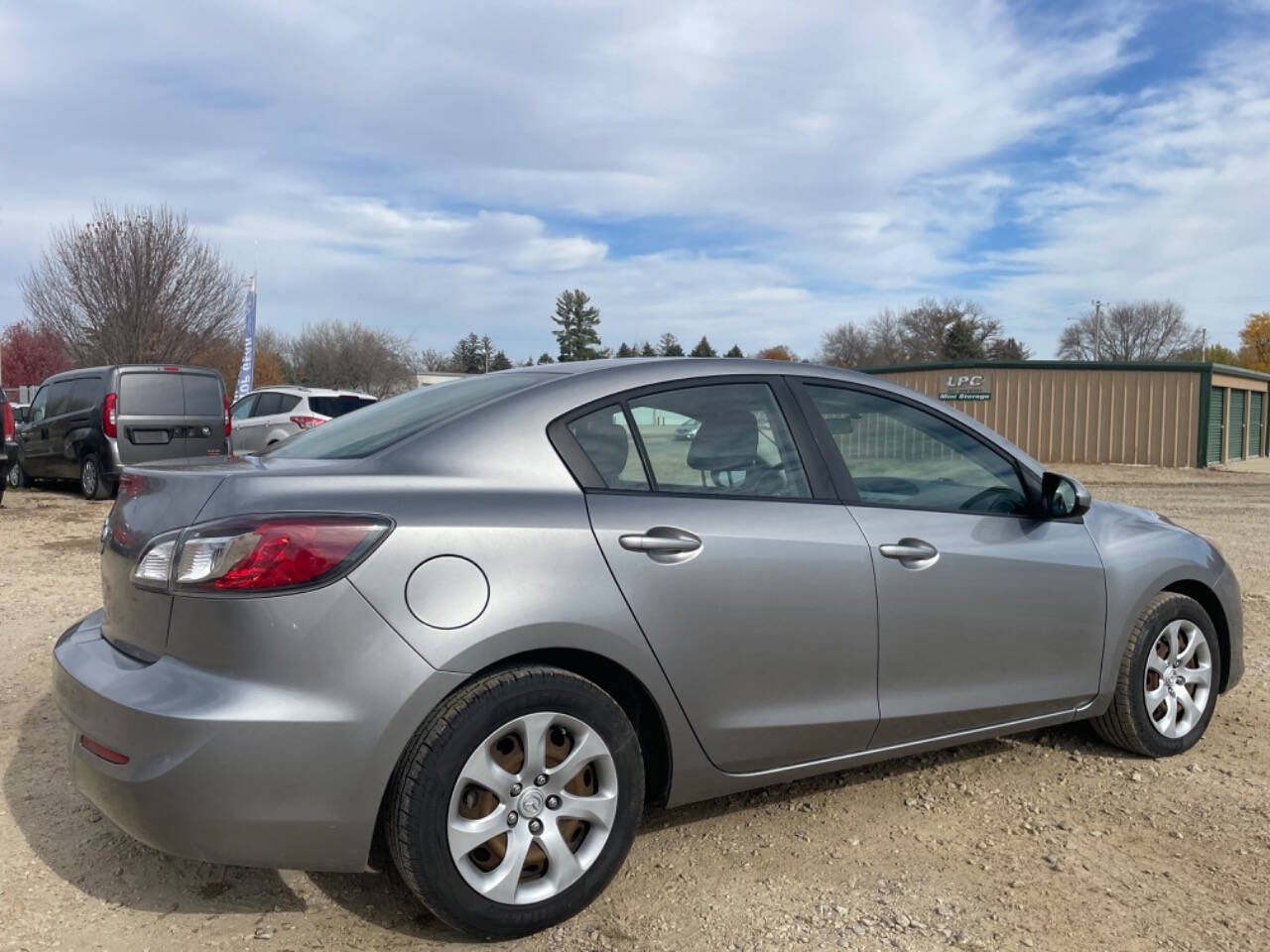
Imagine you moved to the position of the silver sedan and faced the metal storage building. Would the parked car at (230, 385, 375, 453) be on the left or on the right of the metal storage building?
left

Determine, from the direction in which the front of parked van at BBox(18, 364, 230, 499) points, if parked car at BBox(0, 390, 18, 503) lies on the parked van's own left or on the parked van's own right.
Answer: on the parked van's own left

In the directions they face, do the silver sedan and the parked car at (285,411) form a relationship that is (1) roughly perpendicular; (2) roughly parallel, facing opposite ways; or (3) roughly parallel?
roughly perpendicular

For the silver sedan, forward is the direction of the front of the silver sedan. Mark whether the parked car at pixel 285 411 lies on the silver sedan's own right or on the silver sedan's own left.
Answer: on the silver sedan's own left

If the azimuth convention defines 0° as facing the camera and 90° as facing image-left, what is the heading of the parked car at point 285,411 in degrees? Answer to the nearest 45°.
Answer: approximately 135°

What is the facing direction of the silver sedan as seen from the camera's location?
facing away from the viewer and to the right of the viewer

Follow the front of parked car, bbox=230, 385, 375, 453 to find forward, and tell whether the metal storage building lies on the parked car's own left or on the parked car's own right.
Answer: on the parked car's own right

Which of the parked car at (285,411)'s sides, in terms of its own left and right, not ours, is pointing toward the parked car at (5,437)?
left

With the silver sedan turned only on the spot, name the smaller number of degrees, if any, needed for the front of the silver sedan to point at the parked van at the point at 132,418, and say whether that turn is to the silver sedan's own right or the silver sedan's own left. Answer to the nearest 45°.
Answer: approximately 90° to the silver sedan's own left

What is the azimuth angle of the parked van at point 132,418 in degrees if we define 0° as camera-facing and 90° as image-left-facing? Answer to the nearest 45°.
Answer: approximately 135°

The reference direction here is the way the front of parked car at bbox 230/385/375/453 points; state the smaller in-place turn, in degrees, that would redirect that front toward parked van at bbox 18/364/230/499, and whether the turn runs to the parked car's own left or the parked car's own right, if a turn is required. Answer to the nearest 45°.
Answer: approximately 90° to the parked car's own left

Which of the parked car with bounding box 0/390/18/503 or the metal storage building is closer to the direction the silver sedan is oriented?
the metal storage building
